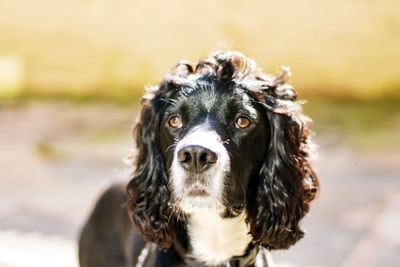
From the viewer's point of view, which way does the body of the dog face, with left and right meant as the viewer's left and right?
facing the viewer and to the right of the viewer
